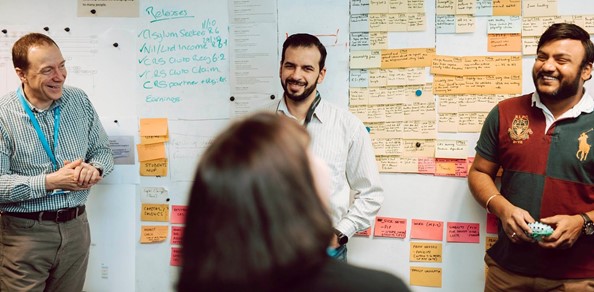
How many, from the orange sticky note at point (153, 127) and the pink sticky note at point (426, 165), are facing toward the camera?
2

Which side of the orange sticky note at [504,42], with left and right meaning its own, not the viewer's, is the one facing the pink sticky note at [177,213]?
right

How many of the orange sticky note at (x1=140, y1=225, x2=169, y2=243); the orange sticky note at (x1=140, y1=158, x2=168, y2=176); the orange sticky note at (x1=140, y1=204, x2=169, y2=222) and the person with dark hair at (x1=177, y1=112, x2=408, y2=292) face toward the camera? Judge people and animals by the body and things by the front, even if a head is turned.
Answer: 3

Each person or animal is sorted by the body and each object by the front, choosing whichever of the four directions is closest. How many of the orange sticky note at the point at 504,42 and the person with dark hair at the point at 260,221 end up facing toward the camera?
1

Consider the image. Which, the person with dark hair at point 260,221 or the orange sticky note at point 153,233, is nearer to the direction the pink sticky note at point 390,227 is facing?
the person with dark hair

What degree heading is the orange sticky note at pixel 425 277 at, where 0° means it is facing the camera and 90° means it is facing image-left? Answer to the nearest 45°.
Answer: approximately 0°
